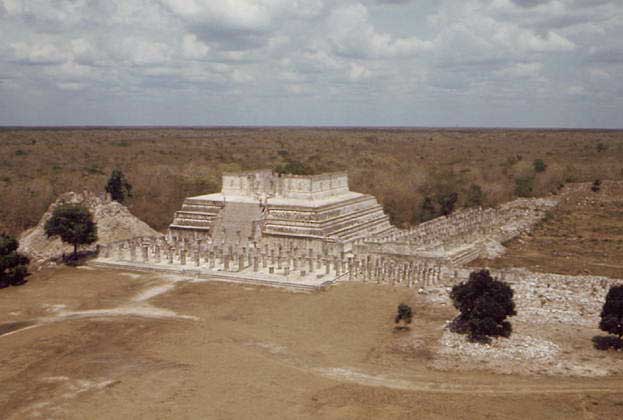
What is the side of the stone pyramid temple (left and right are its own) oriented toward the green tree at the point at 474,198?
back

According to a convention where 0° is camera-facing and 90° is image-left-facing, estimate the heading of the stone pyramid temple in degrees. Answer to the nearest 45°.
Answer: approximately 45°

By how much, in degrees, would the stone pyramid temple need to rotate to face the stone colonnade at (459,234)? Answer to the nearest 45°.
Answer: approximately 135° to its left

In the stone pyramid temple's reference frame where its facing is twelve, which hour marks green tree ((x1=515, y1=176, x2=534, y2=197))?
The green tree is roughly at 6 o'clock from the stone pyramid temple.

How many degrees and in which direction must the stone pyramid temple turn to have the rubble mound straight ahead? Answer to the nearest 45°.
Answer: approximately 45° to its right

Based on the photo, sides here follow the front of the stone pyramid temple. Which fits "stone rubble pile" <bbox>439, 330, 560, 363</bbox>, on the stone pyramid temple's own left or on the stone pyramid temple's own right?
on the stone pyramid temple's own left

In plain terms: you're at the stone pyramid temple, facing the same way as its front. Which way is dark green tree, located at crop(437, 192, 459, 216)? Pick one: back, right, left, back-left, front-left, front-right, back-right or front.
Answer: back

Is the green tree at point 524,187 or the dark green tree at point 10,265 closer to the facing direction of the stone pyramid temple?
the dark green tree

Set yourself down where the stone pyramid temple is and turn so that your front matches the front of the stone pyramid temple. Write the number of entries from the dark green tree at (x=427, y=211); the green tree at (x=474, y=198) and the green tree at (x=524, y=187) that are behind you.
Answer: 3

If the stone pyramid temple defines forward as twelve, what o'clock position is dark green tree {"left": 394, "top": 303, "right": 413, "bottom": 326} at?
The dark green tree is roughly at 10 o'clock from the stone pyramid temple.
